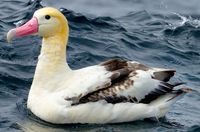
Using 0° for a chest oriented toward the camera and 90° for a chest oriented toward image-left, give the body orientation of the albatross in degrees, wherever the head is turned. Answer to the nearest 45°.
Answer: approximately 90°
